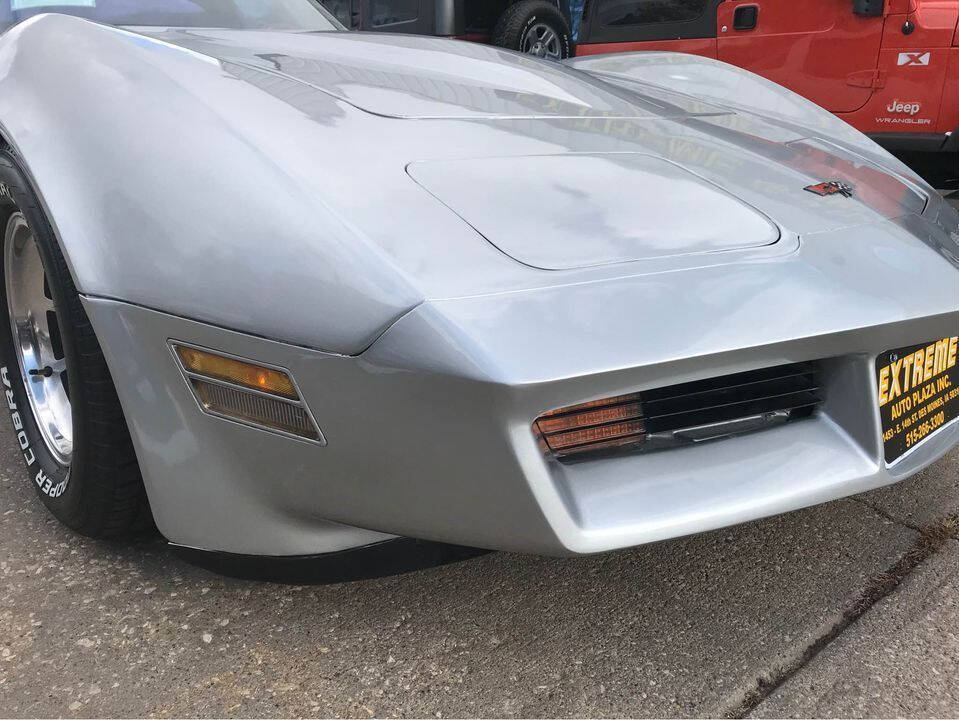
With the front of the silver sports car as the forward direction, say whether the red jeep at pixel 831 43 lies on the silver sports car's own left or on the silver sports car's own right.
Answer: on the silver sports car's own left

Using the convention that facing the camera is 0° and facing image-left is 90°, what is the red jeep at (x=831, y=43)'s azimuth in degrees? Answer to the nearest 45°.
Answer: approximately 270°

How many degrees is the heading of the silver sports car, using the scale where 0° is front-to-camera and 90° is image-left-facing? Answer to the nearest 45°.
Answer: approximately 315°

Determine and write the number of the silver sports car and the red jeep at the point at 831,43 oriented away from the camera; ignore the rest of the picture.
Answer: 0

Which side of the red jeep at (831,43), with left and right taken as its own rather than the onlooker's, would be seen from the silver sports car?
right
